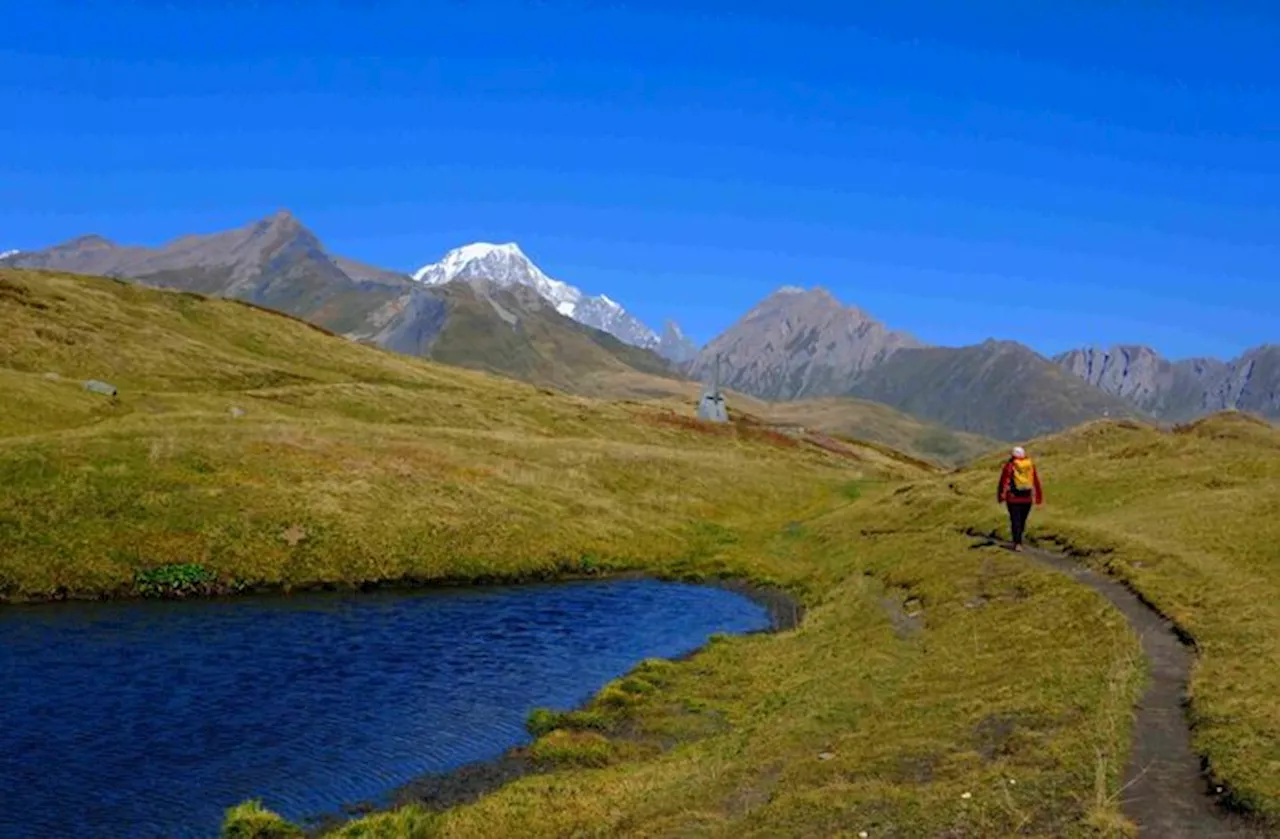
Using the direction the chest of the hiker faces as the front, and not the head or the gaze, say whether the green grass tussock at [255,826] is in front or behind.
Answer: behind

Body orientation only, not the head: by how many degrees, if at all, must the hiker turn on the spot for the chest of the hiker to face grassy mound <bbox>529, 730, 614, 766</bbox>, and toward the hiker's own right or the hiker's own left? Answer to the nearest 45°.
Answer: approximately 135° to the hiker's own left

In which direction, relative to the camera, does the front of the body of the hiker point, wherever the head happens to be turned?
away from the camera

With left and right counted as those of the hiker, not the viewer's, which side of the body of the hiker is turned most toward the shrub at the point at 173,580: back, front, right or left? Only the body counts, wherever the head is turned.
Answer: left
